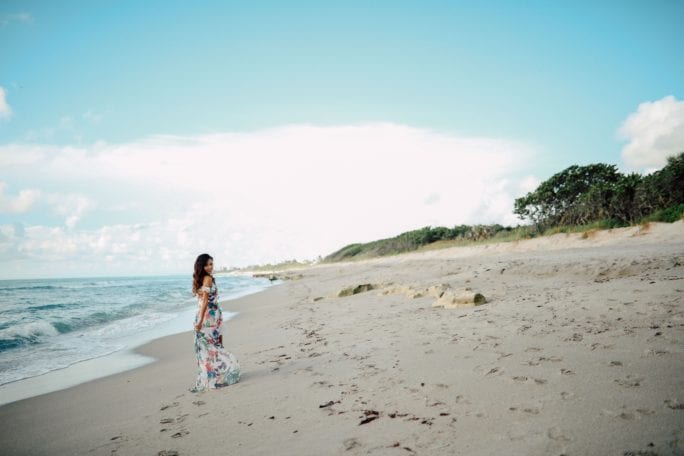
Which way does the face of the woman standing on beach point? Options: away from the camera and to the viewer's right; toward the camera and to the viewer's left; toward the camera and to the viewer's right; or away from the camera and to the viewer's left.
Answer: toward the camera and to the viewer's right

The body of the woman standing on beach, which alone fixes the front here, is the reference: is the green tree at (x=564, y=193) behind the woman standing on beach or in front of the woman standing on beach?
in front
